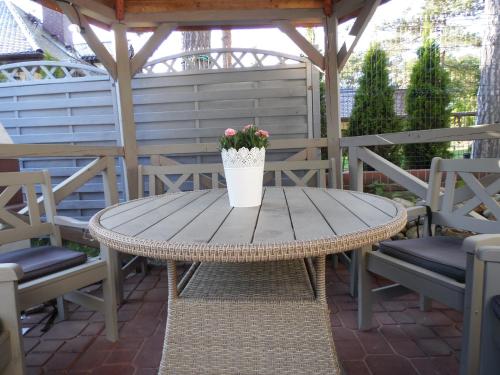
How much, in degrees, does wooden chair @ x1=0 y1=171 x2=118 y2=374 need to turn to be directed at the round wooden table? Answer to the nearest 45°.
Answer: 0° — it already faces it

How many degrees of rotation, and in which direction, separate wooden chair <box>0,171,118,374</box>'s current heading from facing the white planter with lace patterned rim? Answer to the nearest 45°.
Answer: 0° — it already faces it

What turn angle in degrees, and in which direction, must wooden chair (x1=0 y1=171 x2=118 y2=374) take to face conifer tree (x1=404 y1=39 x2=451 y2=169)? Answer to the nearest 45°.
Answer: approximately 45° to its left

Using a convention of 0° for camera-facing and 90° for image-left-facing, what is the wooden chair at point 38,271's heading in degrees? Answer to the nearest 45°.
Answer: approximately 315°

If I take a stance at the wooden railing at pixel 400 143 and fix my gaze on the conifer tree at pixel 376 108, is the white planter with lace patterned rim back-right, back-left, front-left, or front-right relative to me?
back-left

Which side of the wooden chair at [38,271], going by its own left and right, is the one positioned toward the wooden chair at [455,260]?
front

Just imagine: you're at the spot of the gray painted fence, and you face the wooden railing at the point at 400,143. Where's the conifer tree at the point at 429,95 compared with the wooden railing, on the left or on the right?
left

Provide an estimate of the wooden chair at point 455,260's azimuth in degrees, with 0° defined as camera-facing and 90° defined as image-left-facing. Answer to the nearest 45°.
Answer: approximately 45°

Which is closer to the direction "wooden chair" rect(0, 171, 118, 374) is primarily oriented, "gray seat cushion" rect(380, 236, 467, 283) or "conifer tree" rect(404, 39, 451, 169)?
the gray seat cushion

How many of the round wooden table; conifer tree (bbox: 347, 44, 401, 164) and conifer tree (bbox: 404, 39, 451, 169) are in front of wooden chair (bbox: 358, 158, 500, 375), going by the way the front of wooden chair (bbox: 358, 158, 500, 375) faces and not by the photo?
1

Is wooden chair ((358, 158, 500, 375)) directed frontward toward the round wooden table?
yes

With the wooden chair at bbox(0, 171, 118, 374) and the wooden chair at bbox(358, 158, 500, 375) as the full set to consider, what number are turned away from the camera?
0

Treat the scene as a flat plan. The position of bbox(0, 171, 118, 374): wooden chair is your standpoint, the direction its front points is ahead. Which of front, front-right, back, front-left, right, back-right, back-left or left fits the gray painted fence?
left

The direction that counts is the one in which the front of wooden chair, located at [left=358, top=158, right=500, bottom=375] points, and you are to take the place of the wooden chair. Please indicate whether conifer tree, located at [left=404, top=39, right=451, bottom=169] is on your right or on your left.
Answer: on your right
